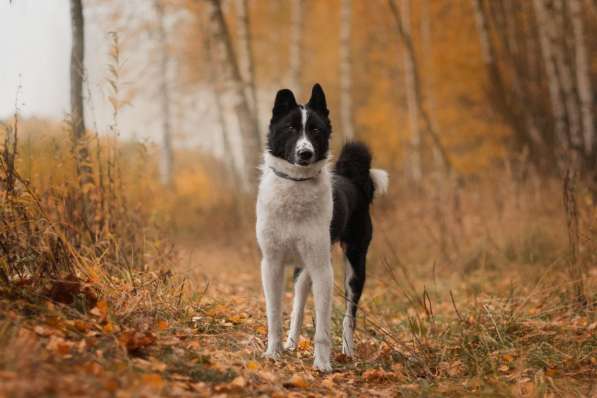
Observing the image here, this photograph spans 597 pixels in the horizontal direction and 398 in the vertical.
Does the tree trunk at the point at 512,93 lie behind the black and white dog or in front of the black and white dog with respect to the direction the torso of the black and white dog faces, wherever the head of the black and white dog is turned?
behind

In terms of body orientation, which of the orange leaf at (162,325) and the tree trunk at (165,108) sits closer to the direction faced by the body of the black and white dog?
the orange leaf

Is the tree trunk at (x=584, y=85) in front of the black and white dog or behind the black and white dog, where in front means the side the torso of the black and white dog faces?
behind

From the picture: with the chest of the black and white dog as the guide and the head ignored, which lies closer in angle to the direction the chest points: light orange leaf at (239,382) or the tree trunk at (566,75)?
the light orange leaf

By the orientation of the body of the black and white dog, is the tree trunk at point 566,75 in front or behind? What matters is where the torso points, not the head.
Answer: behind

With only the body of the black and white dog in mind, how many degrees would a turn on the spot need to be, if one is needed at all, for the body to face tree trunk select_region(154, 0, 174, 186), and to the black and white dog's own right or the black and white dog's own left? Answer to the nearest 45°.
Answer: approximately 135° to the black and white dog's own right

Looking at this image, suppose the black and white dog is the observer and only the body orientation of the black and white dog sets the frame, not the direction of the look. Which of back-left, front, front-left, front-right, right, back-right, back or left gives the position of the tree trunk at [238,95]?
back-right

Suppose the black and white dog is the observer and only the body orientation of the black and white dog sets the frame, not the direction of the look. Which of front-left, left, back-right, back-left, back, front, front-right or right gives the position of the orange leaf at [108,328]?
right
